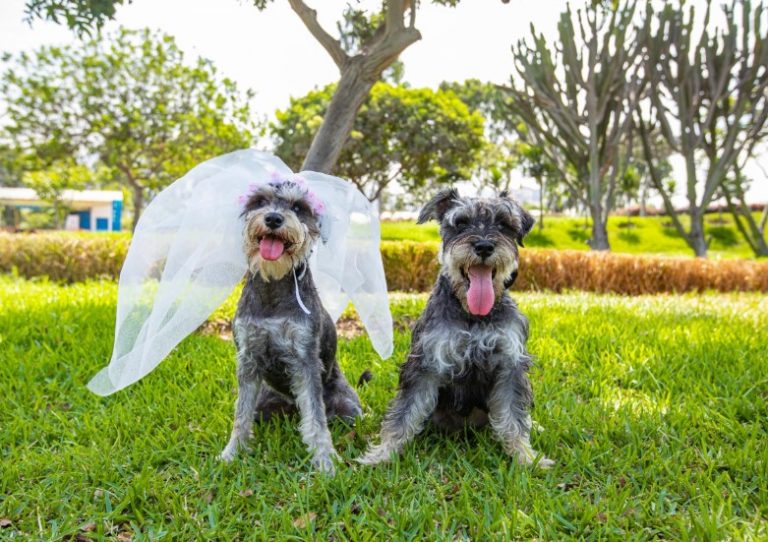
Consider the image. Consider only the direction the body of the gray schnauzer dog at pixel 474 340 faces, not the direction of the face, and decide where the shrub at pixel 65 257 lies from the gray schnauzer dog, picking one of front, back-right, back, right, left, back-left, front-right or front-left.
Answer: back-right

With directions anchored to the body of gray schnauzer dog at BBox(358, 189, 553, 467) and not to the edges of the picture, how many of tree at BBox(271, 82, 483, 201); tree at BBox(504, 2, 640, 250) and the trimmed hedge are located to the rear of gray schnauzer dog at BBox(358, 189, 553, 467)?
3

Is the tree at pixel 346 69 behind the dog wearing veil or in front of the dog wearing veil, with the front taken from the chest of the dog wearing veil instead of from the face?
behind

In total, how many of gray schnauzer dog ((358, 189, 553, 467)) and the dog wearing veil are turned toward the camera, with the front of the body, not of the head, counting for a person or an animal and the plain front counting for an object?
2

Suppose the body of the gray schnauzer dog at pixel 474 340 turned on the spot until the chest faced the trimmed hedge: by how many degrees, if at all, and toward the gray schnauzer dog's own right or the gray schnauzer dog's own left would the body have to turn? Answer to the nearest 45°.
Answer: approximately 180°

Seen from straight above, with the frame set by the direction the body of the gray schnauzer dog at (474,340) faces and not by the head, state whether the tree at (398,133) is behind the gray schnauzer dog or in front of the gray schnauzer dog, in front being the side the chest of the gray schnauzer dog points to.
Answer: behind

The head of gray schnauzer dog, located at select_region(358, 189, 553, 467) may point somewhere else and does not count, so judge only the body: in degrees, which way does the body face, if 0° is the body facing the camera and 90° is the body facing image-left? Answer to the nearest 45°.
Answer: approximately 0°

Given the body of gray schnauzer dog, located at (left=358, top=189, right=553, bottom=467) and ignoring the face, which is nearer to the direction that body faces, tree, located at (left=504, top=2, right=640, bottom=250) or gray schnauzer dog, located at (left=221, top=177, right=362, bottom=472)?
the gray schnauzer dog
